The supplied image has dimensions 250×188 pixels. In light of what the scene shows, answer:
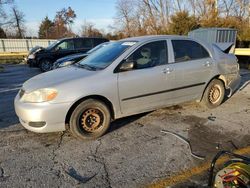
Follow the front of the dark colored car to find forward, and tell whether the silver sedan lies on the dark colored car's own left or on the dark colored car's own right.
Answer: on the dark colored car's own left

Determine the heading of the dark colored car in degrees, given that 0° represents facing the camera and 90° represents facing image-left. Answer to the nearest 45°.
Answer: approximately 45°

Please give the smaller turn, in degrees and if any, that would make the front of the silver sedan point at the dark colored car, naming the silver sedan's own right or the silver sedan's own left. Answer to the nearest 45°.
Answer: approximately 135° to the silver sedan's own right
